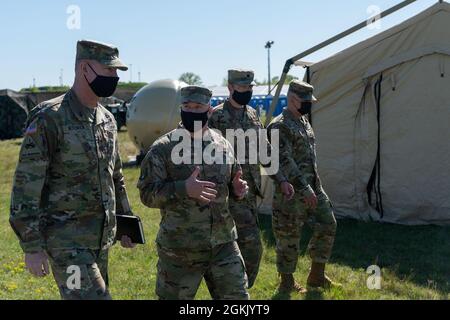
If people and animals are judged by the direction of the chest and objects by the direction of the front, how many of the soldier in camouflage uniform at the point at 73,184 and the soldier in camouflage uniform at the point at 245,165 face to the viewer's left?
0

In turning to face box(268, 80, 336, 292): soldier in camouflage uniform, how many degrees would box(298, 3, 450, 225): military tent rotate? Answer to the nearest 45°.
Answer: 0° — it already faces them

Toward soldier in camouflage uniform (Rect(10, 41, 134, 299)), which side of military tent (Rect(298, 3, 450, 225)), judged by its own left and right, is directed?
front

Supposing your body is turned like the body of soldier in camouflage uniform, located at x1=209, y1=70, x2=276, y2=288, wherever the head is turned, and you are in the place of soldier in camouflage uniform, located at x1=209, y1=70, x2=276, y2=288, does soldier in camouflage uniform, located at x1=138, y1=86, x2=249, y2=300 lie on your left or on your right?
on your right

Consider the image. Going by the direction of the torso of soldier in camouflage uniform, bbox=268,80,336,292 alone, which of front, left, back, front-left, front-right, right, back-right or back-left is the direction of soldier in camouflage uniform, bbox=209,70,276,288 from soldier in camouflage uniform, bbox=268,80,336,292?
right

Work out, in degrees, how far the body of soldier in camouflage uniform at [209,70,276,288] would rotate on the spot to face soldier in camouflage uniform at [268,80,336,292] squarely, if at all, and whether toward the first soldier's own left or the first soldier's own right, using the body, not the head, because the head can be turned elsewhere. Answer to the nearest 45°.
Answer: approximately 90° to the first soldier's own left

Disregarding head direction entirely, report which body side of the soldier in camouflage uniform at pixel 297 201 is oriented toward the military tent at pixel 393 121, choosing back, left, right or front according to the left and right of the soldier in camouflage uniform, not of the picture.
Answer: left

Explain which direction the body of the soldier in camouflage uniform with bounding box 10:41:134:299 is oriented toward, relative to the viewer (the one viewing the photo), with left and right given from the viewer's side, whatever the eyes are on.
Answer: facing the viewer and to the right of the viewer

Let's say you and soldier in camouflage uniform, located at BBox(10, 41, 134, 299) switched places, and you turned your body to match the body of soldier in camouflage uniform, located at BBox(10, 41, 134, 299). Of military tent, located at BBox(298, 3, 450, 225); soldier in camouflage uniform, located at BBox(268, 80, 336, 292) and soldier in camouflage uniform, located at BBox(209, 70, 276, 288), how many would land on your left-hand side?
3

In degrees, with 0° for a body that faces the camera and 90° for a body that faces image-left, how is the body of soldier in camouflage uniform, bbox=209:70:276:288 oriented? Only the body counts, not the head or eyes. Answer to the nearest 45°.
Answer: approximately 315°

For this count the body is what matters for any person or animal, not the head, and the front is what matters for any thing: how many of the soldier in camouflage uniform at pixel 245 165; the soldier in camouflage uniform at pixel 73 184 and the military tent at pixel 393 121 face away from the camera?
0

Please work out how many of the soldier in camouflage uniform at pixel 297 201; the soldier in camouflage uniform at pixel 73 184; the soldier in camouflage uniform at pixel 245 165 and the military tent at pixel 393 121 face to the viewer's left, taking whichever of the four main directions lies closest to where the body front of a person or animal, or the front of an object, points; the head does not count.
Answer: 0

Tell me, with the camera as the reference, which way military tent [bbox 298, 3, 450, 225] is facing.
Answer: facing the viewer

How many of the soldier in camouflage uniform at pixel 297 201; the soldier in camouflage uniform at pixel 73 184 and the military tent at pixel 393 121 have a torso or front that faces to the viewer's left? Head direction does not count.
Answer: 0

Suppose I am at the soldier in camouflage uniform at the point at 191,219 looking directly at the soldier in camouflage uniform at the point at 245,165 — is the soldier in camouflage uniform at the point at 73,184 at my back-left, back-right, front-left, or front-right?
back-left

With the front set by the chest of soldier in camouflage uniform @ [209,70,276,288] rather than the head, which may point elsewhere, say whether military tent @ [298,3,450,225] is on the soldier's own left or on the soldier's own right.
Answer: on the soldier's own left
